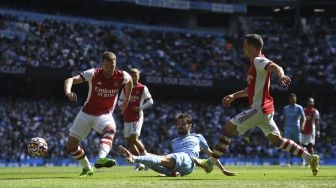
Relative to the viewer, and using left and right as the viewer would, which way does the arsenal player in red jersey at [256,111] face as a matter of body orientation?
facing to the left of the viewer

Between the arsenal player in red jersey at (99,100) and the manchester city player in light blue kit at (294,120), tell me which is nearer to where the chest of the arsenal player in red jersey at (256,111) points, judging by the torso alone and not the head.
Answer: the arsenal player in red jersey

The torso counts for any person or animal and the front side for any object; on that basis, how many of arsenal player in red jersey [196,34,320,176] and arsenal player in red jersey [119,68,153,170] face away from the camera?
0

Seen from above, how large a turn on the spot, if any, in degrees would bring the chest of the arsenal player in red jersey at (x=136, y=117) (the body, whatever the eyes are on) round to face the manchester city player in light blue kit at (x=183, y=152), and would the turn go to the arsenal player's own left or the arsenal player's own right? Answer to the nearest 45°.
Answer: approximately 45° to the arsenal player's own left

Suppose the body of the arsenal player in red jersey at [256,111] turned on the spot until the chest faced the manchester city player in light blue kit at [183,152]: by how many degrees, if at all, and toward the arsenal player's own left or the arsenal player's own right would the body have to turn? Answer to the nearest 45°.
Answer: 0° — they already face them

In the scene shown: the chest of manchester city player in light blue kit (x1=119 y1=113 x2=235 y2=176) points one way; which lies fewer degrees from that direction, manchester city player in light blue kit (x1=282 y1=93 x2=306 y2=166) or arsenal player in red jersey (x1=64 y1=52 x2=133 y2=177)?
the arsenal player in red jersey

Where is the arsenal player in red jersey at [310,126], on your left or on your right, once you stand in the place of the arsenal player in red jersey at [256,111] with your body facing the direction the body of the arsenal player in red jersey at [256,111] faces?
on your right

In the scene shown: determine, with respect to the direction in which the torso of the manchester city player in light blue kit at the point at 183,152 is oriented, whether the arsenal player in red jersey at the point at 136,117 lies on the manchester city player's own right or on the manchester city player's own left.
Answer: on the manchester city player's own right

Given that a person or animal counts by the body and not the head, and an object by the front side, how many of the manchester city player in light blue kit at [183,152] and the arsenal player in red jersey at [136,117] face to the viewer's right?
0
